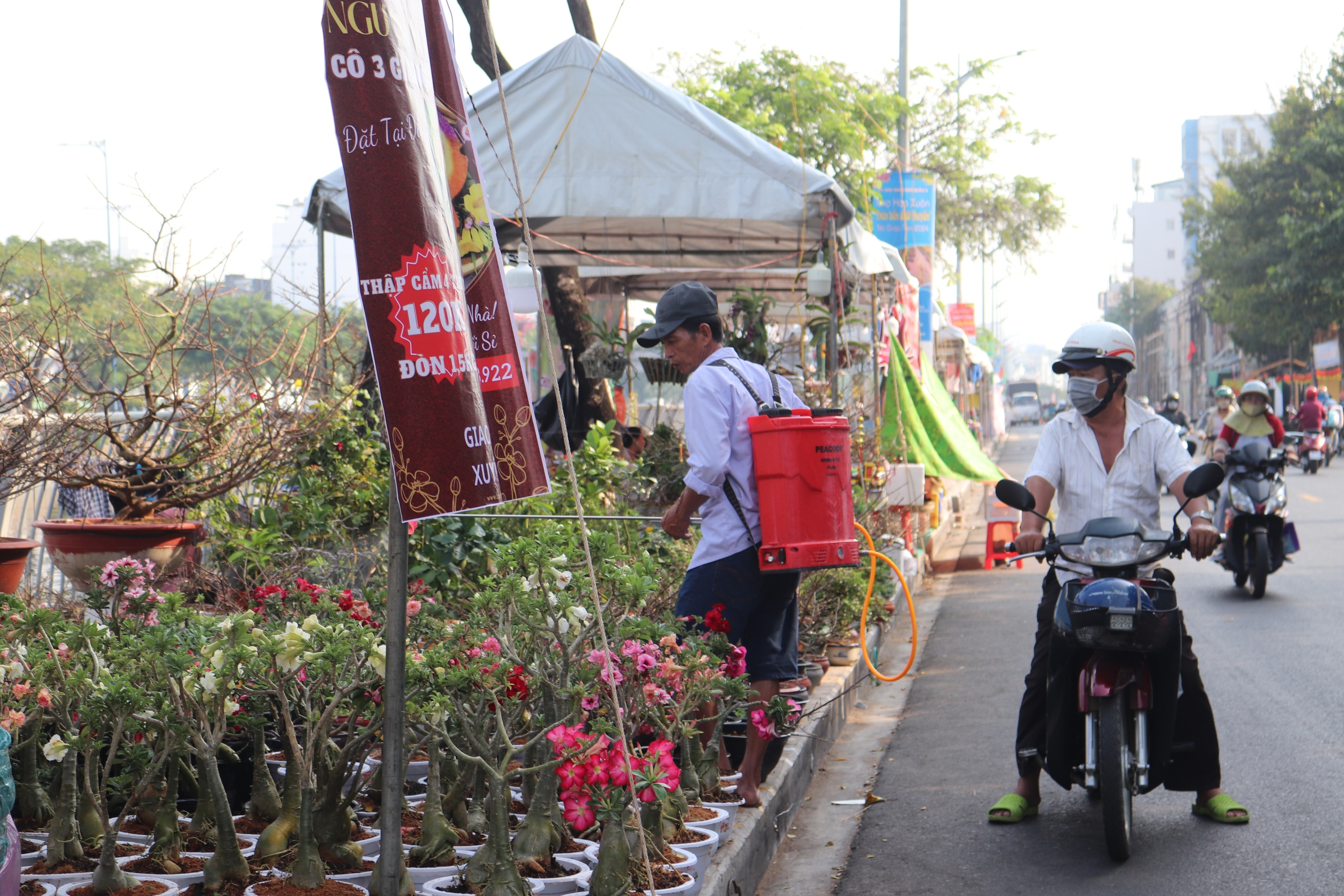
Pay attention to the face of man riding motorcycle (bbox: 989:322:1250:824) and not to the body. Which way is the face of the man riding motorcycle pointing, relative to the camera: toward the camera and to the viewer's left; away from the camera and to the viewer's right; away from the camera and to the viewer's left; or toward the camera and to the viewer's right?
toward the camera and to the viewer's left

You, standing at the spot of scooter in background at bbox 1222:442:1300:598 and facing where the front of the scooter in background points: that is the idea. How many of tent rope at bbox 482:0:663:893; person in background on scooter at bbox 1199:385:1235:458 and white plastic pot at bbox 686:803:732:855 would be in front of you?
2

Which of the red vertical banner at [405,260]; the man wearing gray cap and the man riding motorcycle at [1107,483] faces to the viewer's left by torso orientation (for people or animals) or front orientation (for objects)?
the man wearing gray cap

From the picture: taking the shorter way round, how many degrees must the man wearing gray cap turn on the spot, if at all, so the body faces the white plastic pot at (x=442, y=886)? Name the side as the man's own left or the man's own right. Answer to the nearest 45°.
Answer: approximately 45° to the man's own left

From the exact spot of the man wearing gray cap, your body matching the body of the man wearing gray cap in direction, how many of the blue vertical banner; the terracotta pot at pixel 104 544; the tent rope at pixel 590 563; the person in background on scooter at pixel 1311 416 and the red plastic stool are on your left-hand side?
1

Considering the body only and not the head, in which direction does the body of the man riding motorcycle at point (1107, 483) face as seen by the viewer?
toward the camera

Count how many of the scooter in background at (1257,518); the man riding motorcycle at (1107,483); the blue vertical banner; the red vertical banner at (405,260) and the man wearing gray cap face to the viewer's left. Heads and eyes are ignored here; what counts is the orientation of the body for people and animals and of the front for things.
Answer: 1

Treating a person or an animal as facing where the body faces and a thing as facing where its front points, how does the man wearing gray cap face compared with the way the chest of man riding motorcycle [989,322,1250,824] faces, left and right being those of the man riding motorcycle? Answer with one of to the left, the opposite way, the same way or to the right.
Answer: to the right

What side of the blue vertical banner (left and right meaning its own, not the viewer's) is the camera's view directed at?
front

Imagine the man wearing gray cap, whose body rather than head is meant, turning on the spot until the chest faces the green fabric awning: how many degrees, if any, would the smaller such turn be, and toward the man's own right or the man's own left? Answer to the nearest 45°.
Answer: approximately 90° to the man's own right

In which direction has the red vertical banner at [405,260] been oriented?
toward the camera

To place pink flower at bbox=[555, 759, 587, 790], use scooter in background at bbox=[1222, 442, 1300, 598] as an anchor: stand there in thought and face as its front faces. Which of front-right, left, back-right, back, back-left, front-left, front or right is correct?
front

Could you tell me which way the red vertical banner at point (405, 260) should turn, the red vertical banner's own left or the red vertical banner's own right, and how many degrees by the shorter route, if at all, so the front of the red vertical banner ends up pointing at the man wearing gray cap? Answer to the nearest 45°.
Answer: approximately 135° to the red vertical banner's own left

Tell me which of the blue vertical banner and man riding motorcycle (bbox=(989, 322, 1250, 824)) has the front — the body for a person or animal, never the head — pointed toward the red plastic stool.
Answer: the blue vertical banner

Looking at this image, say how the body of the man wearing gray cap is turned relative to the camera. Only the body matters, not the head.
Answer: to the viewer's left

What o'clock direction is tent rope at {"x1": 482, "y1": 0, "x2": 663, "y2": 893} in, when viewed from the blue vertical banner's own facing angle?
The tent rope is roughly at 12 o'clock from the blue vertical banner.
